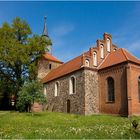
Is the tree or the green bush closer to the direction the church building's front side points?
the tree

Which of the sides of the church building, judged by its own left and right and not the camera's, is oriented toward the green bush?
front

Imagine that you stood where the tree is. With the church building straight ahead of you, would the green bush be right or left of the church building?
right

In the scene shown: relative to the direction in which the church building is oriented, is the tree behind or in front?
in front
